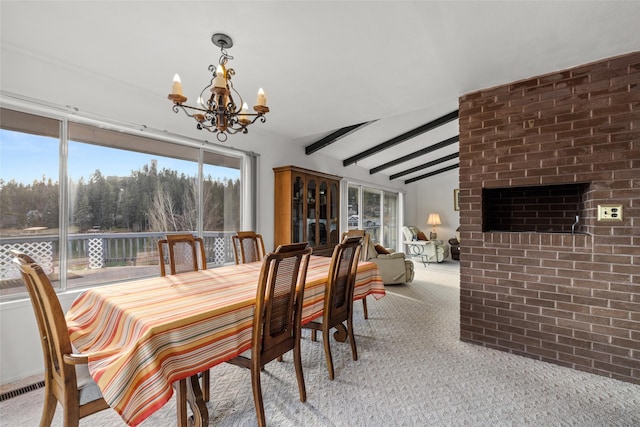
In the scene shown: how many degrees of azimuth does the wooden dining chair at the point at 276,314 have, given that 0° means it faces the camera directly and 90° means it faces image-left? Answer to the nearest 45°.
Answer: approximately 135°

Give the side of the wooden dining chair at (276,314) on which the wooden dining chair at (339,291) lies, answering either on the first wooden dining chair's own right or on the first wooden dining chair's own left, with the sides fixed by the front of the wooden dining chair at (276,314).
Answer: on the first wooden dining chair's own right

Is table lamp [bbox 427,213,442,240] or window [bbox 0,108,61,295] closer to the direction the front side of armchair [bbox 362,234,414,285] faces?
the table lamp

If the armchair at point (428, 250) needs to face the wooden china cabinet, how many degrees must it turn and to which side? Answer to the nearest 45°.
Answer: approximately 90° to its right

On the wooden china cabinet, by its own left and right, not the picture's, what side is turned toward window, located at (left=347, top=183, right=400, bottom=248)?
left

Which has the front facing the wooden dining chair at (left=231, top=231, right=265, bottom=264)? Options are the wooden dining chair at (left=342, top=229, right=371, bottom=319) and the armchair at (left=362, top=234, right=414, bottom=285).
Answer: the wooden dining chair at (left=342, top=229, right=371, bottom=319)

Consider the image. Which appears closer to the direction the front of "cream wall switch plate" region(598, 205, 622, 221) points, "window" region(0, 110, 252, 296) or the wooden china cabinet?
the window

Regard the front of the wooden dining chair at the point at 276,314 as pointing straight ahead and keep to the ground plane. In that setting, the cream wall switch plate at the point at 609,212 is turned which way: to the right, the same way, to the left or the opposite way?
to the left

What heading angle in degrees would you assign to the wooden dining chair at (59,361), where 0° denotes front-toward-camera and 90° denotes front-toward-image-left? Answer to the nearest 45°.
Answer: approximately 225°

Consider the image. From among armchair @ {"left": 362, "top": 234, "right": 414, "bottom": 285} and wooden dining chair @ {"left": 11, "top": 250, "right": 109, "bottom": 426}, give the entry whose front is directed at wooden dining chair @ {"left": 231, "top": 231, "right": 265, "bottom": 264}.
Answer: wooden dining chair @ {"left": 11, "top": 250, "right": 109, "bottom": 426}

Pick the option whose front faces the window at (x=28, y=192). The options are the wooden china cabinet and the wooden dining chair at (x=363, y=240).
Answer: the wooden dining chair

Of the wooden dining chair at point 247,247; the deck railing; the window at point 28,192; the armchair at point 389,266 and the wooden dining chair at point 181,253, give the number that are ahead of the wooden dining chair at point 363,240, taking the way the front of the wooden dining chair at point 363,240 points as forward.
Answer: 4

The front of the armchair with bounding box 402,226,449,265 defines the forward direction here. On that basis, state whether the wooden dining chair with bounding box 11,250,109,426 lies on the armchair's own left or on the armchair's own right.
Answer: on the armchair's own right

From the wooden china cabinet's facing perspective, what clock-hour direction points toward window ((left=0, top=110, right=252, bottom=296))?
The window is roughly at 3 o'clock from the wooden china cabinet.
